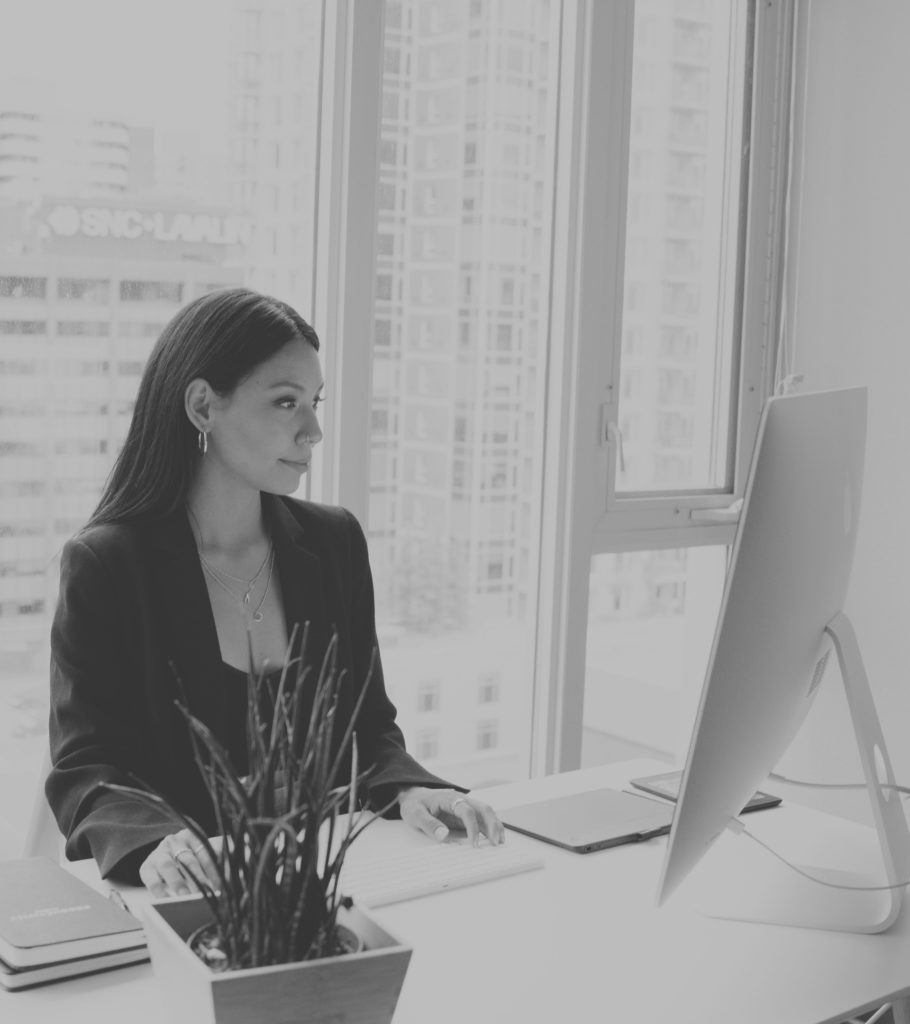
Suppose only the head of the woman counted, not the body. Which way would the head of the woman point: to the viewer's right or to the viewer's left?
to the viewer's right

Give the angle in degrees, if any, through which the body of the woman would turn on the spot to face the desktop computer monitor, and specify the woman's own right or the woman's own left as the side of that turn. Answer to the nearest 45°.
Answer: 0° — they already face it

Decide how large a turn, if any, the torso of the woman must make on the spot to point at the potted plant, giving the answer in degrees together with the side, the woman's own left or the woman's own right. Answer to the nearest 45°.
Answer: approximately 45° to the woman's own right

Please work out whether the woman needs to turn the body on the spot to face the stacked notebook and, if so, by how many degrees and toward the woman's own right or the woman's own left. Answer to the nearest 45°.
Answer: approximately 45° to the woman's own right

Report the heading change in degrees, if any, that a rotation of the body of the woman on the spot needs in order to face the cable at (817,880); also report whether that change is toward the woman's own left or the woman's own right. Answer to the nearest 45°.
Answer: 0° — they already face it

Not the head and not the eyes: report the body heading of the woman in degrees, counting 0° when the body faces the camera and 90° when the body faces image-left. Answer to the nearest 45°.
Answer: approximately 315°
